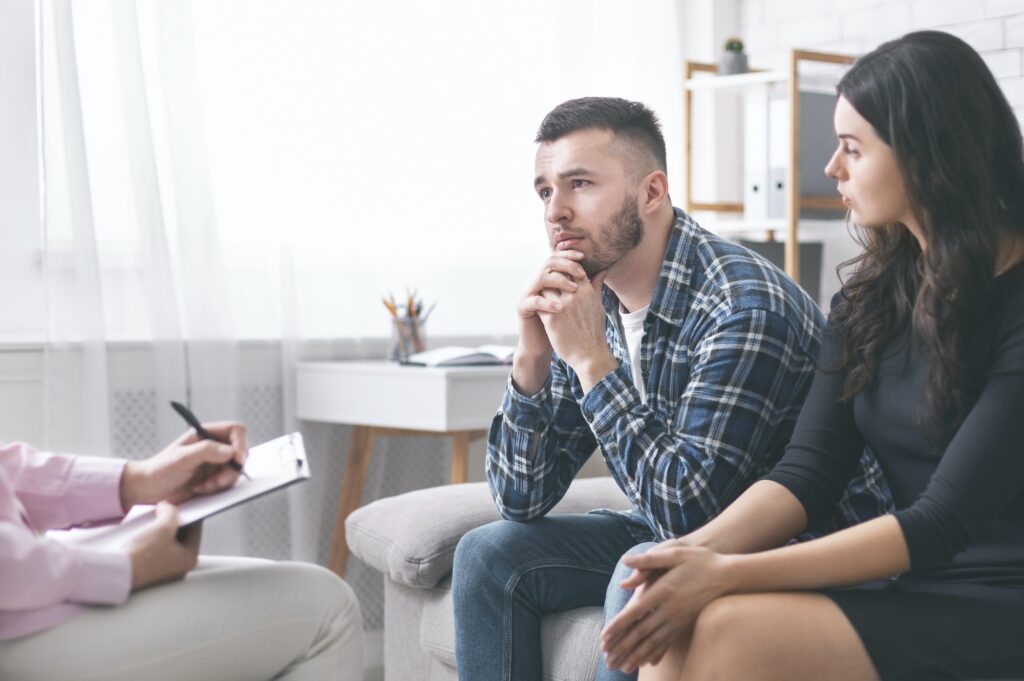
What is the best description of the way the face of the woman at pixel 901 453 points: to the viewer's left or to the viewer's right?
to the viewer's left

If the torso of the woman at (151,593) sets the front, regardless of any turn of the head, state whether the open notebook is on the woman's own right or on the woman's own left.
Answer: on the woman's own left

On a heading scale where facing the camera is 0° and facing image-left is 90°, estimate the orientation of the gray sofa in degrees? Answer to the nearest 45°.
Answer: approximately 45°

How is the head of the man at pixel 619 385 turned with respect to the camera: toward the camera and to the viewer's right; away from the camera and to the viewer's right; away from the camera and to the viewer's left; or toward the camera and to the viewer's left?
toward the camera and to the viewer's left

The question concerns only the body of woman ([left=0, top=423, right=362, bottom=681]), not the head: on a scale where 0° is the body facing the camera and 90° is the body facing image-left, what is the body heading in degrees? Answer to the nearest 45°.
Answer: approximately 270°

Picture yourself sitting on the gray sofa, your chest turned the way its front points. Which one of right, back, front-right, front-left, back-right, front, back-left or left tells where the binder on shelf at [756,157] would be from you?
back

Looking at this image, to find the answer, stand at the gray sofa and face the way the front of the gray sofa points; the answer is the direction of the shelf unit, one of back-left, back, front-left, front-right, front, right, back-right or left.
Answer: back

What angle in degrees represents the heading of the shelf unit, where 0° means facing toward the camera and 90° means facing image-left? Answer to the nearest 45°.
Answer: approximately 45°

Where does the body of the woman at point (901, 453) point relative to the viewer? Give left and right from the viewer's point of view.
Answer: facing the viewer and to the left of the viewer

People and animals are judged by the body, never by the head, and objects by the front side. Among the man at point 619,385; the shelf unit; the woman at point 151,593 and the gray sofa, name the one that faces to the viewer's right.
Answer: the woman
